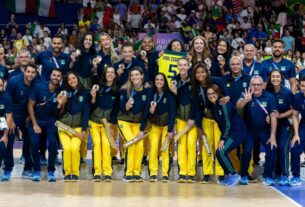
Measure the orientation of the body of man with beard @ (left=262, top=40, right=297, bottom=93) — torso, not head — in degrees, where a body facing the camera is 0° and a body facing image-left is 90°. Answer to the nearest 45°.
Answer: approximately 0°

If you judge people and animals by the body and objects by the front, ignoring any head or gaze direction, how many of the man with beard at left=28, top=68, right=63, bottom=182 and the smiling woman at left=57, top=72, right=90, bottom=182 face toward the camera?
2

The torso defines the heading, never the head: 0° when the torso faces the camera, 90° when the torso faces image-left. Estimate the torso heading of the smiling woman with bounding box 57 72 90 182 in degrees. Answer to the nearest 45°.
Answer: approximately 0°

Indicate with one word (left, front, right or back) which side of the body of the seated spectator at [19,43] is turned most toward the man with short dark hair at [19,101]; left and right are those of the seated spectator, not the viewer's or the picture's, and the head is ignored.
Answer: front

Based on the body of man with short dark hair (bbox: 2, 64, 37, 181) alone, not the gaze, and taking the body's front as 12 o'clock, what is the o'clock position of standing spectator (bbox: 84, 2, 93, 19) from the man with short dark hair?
The standing spectator is roughly at 8 o'clock from the man with short dark hair.
